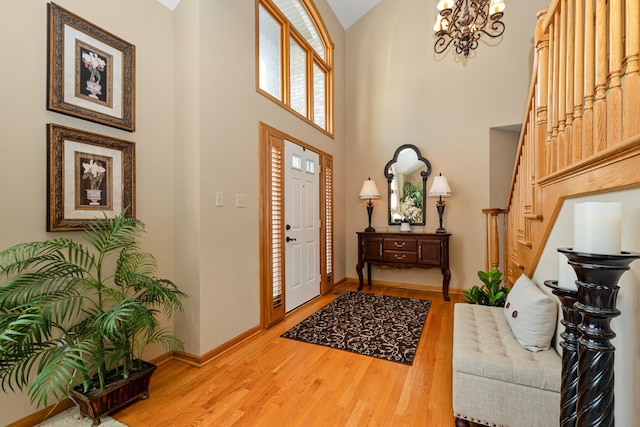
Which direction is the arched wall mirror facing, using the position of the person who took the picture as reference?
facing the viewer

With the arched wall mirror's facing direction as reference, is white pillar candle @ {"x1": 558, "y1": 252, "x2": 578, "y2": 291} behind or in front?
in front

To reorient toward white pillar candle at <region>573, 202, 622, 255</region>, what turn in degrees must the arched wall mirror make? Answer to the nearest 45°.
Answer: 0° — it already faces it

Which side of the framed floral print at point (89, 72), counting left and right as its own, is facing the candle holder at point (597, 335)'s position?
front

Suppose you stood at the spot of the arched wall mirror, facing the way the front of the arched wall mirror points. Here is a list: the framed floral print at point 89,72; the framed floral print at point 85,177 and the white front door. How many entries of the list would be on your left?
0

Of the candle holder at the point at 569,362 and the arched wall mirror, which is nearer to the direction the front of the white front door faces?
the candle holder

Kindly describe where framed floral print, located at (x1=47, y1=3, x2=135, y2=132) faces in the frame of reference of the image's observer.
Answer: facing the viewer and to the right of the viewer

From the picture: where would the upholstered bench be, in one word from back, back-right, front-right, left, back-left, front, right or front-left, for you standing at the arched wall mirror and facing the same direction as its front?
front

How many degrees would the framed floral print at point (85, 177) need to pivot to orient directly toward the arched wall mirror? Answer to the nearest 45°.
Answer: approximately 45° to its left

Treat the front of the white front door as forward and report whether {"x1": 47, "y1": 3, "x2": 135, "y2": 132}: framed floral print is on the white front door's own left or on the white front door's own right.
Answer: on the white front door's own right

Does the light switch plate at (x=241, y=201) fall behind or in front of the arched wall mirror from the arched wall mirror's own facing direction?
in front

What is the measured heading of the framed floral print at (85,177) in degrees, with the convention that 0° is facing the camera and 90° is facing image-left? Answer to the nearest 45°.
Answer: approximately 315°

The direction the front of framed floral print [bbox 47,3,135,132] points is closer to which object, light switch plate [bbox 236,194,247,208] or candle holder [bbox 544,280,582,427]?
the candle holder

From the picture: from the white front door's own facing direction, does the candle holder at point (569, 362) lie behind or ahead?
ahead

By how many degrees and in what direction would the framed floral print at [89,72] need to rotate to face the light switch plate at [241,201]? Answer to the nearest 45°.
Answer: approximately 45° to its left

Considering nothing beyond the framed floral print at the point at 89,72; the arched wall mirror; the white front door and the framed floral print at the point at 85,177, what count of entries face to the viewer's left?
0

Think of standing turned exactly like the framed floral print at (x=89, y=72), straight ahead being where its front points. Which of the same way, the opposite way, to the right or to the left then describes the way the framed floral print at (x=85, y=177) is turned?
the same way
